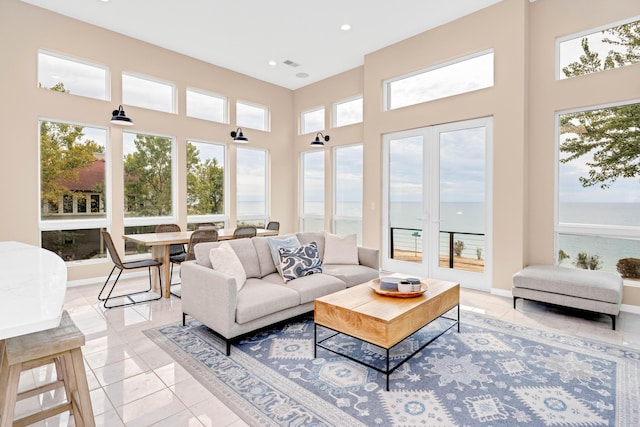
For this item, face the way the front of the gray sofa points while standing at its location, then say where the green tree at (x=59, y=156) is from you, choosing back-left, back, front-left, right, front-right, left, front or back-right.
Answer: back

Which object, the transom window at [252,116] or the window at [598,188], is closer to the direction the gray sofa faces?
the window

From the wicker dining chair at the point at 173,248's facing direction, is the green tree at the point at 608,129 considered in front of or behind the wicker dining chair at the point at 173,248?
in front

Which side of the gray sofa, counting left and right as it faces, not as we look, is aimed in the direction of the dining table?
back

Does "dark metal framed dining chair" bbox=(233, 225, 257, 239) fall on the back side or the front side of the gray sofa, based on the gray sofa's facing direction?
on the back side

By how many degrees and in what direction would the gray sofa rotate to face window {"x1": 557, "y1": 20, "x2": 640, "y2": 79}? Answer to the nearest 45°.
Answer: approximately 45° to its left

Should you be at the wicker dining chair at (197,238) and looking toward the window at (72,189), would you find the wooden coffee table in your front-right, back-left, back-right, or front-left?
back-left

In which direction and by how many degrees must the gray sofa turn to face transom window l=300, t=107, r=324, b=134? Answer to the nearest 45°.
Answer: approximately 135° to its left

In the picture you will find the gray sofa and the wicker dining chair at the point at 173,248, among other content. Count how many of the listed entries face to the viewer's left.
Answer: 0

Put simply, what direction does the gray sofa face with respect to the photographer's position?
facing the viewer and to the right of the viewer
